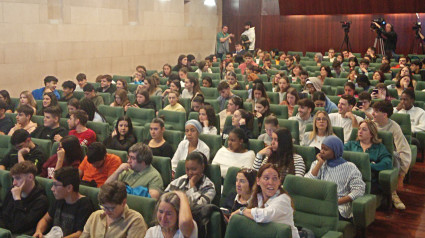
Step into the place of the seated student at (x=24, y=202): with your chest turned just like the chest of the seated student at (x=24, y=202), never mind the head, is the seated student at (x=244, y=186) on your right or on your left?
on your left

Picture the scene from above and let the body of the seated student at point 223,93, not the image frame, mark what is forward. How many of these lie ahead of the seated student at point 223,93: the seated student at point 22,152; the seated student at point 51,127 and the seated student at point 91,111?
3

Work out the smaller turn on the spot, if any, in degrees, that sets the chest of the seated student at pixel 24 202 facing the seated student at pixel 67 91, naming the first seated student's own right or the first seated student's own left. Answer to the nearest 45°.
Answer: approximately 135° to the first seated student's own right

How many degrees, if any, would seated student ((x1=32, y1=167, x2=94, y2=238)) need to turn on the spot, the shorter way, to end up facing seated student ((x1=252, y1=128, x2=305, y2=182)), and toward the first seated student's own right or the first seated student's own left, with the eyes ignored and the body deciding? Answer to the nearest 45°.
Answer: approximately 135° to the first seated student's own left

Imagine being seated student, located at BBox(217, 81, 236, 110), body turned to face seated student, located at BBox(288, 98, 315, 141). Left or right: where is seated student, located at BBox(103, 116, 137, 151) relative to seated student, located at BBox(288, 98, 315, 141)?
right

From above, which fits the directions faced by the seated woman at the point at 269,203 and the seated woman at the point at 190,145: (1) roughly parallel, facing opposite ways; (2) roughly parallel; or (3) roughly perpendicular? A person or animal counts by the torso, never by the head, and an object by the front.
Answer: roughly parallel

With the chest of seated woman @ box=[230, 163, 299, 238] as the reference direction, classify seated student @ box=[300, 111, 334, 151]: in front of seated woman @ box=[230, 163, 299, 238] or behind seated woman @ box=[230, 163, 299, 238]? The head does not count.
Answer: behind

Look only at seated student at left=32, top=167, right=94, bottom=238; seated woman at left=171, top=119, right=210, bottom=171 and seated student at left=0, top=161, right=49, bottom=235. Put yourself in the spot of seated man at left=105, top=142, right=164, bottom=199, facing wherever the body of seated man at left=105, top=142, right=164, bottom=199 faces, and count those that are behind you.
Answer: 1

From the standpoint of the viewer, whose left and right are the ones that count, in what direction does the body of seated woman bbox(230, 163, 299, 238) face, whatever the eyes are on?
facing the viewer and to the left of the viewer

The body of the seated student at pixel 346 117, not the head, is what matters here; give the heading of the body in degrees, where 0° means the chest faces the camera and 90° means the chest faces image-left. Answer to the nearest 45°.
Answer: approximately 45°

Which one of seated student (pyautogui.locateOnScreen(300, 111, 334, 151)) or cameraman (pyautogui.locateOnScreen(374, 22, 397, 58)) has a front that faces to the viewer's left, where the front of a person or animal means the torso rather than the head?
the cameraman

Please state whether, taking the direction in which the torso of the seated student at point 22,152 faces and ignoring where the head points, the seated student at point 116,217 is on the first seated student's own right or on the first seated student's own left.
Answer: on the first seated student's own left

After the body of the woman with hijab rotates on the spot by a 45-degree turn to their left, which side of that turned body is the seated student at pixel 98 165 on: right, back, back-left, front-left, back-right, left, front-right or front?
right

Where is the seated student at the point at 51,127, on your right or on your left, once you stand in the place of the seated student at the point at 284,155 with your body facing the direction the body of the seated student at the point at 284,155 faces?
on your right

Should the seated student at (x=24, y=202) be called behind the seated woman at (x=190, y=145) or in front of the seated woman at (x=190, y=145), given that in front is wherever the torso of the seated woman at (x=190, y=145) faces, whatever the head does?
in front
